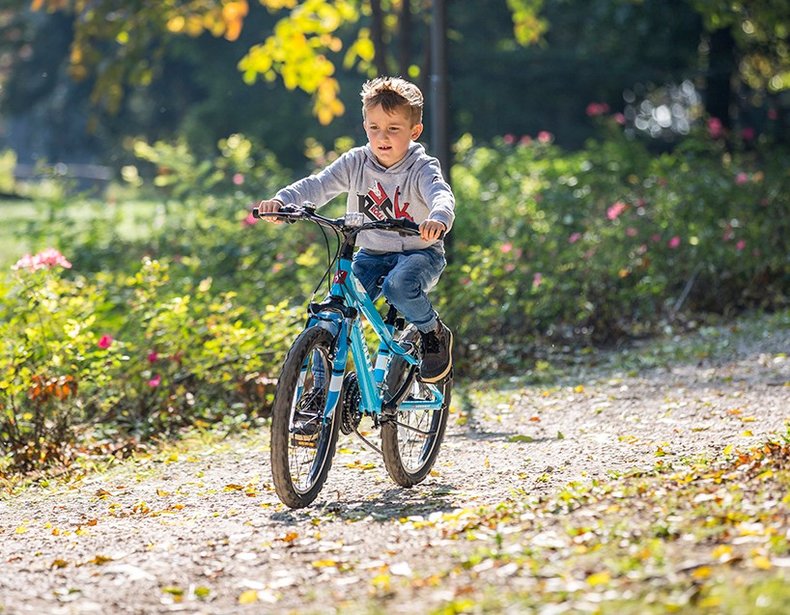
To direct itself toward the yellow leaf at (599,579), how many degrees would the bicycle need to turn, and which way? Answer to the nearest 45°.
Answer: approximately 90° to its left

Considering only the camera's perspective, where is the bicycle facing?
facing the viewer and to the left of the viewer

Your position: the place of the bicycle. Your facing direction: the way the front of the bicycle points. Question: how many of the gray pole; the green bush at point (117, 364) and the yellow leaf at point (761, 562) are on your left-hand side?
1

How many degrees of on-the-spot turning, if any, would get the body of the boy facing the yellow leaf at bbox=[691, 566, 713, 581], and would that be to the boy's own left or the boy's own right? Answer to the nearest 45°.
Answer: approximately 45° to the boy's own left

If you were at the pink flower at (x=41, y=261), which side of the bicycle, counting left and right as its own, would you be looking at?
right

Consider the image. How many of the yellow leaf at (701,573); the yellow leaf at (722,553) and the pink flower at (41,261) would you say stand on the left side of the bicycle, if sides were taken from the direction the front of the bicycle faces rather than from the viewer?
2

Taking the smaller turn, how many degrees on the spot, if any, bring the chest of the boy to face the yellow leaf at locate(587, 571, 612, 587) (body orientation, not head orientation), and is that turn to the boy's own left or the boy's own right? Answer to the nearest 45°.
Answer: approximately 45° to the boy's own left

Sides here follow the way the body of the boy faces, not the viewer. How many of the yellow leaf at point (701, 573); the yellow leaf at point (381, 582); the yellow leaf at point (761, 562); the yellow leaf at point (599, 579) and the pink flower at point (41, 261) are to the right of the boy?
1

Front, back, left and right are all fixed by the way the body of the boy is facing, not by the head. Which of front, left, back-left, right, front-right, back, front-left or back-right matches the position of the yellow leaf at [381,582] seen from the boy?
front-left

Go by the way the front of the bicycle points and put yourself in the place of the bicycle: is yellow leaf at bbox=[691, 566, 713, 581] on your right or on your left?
on your left

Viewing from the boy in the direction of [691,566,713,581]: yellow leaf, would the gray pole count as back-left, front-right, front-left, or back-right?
back-left

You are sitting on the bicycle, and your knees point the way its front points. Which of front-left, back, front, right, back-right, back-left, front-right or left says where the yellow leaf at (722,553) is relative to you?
left

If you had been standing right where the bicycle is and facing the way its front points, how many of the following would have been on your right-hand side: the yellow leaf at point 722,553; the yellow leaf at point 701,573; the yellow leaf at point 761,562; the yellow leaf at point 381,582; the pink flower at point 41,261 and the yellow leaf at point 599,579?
1

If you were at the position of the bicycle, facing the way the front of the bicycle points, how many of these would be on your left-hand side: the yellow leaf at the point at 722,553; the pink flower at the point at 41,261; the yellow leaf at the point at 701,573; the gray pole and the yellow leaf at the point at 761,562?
3

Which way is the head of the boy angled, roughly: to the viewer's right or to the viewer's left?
to the viewer's left
